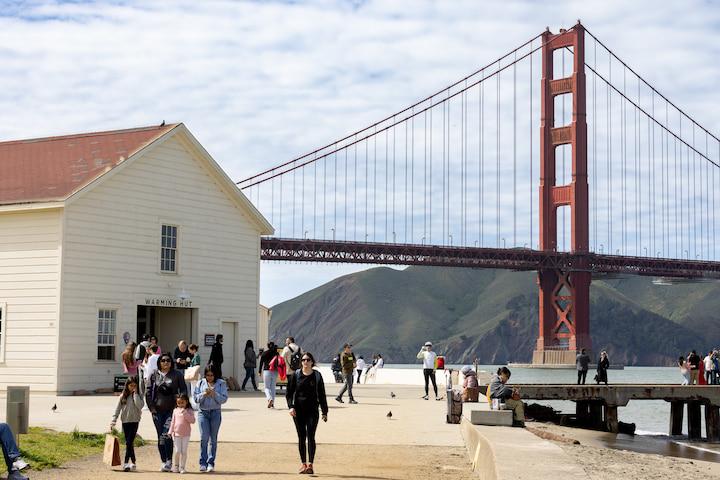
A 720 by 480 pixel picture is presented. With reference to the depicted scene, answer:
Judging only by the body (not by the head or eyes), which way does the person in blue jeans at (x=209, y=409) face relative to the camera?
toward the camera

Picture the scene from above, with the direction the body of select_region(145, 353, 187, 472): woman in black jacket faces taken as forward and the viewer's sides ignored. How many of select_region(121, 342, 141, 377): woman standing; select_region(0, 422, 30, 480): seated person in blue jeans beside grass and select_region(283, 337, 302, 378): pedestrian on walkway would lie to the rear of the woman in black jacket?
2

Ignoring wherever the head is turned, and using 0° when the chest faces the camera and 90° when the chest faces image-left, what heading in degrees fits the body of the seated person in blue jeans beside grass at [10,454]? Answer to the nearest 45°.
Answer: approximately 270°

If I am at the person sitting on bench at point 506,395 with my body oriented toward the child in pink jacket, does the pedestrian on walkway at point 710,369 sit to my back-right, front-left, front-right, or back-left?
back-right

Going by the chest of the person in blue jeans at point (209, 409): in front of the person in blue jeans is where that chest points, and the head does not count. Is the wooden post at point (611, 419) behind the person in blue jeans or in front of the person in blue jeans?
behind

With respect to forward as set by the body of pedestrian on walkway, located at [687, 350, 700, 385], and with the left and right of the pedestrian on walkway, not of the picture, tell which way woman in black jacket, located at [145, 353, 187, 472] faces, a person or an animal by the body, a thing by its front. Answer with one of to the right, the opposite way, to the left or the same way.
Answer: the opposite way

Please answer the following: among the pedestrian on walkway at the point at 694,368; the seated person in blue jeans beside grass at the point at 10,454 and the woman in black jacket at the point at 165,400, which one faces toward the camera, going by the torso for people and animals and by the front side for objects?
the woman in black jacket

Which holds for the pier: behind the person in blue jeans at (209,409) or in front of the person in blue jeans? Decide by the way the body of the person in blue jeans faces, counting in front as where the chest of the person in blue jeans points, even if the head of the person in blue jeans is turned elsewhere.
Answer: behind

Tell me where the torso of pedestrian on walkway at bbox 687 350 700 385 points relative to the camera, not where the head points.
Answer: away from the camera
